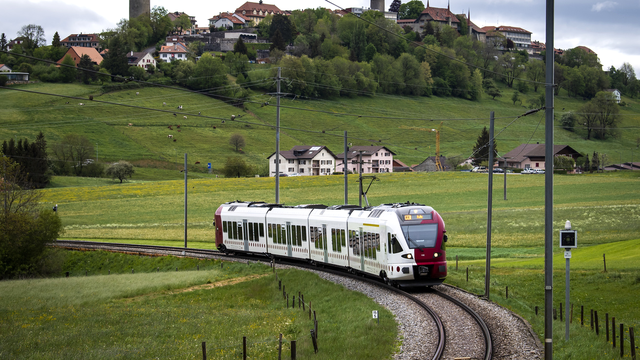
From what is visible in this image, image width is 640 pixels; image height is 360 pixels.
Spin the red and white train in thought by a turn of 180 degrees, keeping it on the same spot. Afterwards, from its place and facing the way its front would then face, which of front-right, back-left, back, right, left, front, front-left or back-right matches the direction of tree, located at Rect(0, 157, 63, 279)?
front

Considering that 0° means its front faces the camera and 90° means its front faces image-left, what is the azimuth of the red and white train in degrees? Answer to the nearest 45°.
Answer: approximately 315°

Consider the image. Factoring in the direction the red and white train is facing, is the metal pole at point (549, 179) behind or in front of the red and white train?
in front
